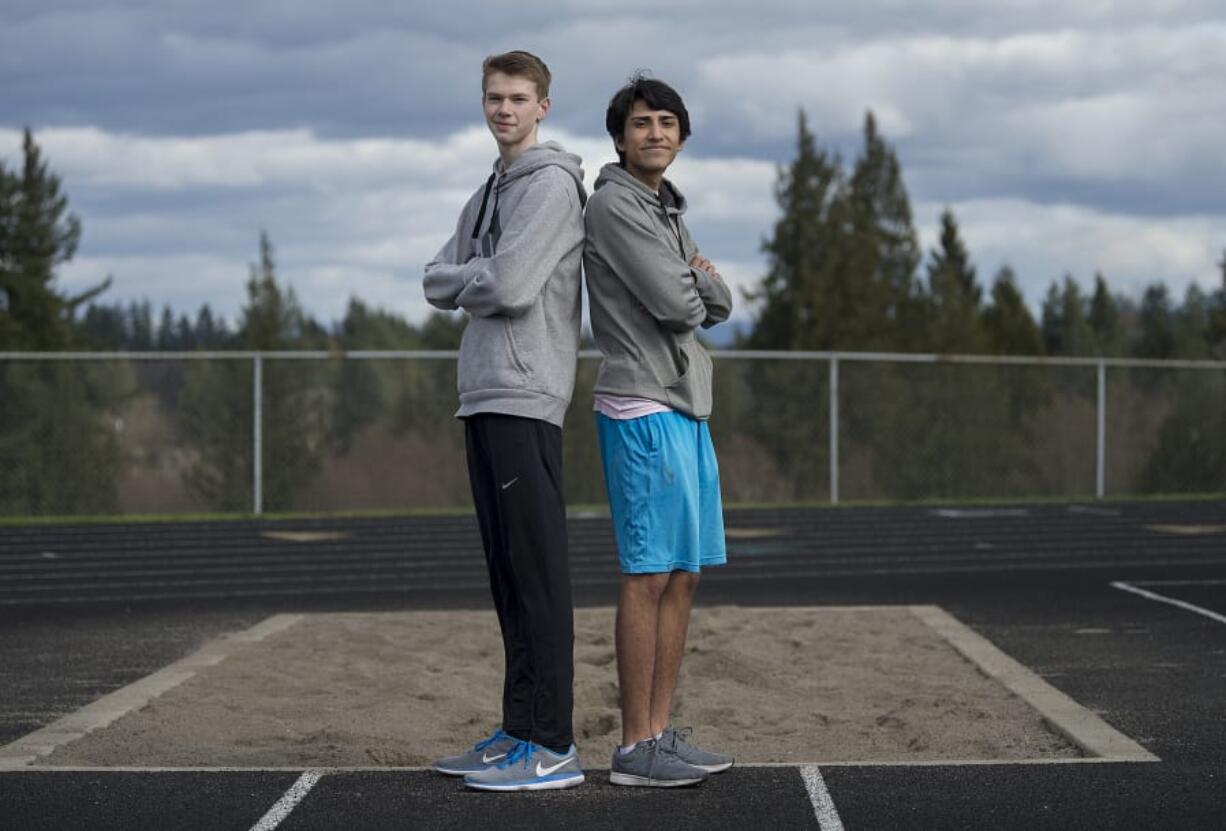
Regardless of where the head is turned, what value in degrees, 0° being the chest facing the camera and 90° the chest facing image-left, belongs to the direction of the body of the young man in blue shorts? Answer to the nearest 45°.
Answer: approximately 270°
